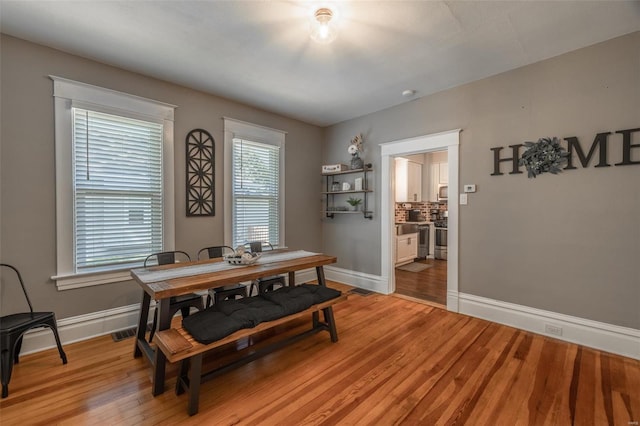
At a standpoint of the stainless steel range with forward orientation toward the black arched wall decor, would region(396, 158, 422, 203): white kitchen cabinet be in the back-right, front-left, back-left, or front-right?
front-right

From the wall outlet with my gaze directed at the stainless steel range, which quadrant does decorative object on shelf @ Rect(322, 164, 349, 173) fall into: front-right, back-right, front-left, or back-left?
front-left

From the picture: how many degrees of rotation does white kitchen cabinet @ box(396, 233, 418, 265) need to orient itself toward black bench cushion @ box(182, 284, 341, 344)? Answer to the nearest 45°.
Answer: approximately 45° to its right

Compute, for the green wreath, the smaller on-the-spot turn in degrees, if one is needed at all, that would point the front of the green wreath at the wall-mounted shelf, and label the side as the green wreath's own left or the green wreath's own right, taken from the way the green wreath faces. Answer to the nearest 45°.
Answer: approximately 90° to the green wreath's own right

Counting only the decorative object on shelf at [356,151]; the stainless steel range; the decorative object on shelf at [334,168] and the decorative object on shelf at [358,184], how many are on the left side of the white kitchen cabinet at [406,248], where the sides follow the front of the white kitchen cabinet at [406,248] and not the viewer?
1

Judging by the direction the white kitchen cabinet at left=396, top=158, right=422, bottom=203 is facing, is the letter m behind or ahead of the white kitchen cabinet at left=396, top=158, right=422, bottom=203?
ahead

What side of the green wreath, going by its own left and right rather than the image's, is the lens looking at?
front

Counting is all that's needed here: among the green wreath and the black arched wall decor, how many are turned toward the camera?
2

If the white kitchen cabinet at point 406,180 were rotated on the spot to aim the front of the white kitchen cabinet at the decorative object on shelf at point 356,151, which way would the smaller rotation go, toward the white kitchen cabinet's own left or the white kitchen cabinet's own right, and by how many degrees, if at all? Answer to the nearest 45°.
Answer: approximately 45° to the white kitchen cabinet's own right
